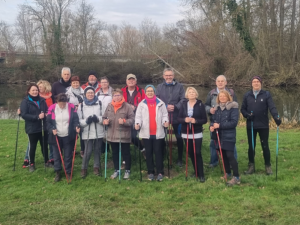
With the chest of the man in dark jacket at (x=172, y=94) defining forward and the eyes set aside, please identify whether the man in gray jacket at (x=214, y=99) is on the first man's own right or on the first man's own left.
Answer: on the first man's own left

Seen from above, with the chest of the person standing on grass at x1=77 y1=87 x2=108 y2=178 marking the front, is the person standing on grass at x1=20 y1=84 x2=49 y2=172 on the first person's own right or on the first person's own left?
on the first person's own right

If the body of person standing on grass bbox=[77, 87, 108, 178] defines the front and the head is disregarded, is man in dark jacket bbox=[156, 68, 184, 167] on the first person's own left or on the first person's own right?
on the first person's own left

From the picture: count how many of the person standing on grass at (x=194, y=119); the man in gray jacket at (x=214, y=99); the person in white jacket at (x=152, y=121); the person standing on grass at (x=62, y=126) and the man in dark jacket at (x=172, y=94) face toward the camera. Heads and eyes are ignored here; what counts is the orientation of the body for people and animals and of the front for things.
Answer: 5

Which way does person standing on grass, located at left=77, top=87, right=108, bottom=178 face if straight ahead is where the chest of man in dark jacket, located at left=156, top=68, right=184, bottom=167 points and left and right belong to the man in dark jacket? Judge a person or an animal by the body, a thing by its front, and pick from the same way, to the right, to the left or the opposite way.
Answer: the same way

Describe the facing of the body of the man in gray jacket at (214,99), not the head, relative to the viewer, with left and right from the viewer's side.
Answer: facing the viewer

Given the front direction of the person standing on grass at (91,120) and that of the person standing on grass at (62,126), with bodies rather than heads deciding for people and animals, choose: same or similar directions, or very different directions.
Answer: same or similar directions

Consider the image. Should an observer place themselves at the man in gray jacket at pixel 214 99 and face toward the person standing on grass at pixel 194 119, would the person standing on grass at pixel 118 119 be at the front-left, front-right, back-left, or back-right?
front-right

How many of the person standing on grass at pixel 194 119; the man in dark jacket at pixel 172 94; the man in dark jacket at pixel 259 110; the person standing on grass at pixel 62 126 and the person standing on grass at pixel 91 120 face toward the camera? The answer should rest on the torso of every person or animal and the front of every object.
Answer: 5

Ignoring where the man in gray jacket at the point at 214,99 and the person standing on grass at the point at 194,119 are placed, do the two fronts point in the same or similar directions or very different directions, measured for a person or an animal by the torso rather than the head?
same or similar directions

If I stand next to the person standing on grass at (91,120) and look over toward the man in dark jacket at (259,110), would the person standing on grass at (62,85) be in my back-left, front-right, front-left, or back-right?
back-left

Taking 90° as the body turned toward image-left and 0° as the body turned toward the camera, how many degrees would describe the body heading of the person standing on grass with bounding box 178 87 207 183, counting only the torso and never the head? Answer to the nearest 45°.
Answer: approximately 0°

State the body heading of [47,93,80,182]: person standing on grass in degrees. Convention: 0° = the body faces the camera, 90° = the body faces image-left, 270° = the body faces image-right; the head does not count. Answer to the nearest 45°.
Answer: approximately 0°

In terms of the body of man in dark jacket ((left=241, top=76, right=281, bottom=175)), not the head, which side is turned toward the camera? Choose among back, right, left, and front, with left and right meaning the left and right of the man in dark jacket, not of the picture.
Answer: front
